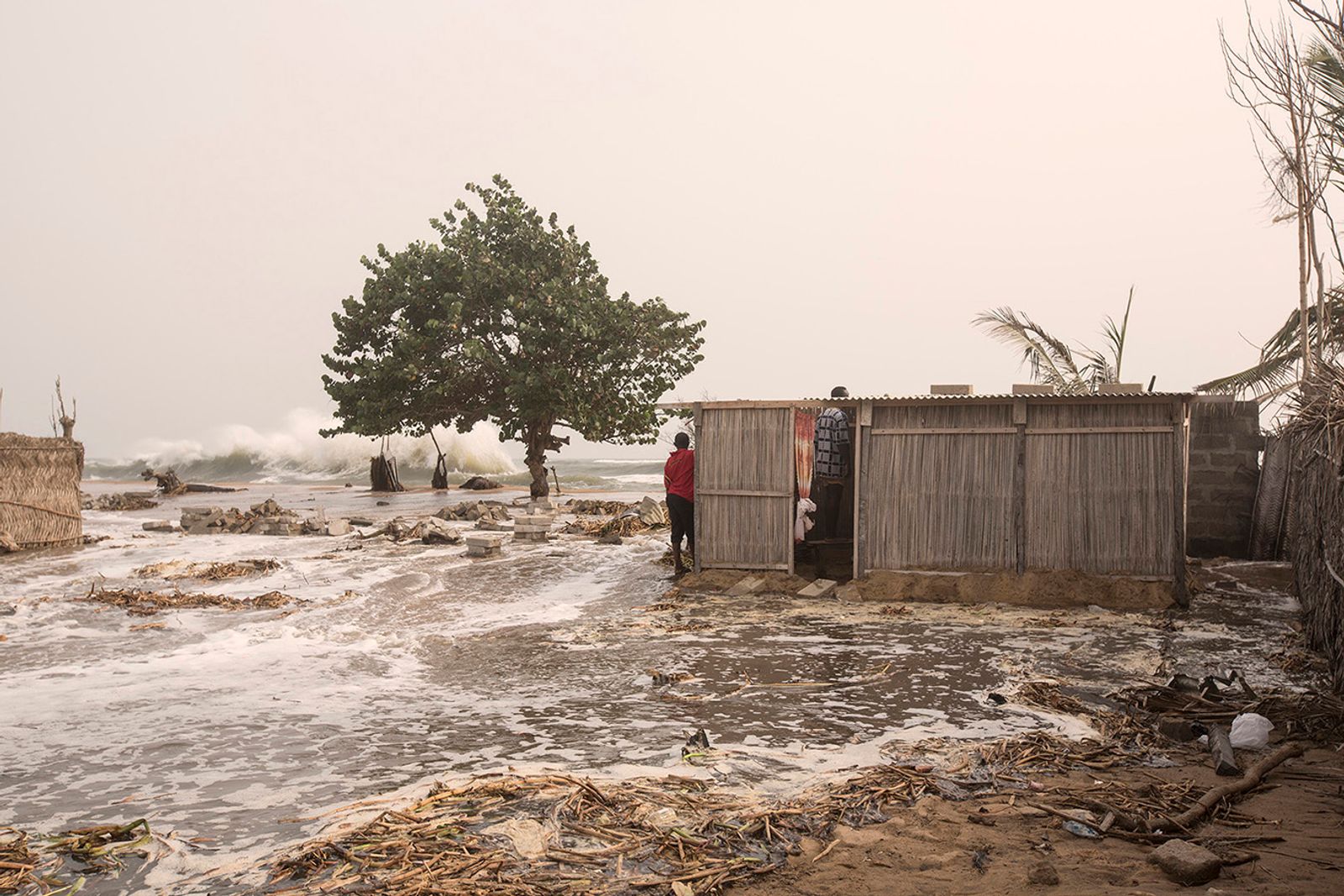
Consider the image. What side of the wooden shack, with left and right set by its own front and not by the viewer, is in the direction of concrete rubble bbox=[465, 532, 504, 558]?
right

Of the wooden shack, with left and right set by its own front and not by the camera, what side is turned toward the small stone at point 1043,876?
front

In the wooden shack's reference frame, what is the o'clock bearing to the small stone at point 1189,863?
The small stone is roughly at 12 o'clock from the wooden shack.

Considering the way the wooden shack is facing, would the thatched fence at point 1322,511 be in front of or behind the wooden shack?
in front

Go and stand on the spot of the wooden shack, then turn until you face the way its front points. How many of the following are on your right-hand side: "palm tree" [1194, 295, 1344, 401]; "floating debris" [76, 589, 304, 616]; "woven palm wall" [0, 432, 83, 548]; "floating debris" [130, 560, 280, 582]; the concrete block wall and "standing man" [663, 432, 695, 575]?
4

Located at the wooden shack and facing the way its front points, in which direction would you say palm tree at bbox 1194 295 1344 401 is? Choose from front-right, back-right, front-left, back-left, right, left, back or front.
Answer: back-left

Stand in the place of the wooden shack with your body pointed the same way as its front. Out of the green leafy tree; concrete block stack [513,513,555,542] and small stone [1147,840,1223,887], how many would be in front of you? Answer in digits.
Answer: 1

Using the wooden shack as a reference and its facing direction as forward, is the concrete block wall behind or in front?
behind

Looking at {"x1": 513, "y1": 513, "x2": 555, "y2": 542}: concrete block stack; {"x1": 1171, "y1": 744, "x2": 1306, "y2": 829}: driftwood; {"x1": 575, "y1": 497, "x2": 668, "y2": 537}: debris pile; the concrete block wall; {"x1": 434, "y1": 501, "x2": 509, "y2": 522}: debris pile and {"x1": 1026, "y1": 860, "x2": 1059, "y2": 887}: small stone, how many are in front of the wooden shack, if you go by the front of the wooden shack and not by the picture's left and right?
2

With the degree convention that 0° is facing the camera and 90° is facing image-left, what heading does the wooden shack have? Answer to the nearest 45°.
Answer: approximately 0°

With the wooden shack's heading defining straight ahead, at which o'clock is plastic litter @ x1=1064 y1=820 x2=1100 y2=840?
The plastic litter is roughly at 12 o'clock from the wooden shack.

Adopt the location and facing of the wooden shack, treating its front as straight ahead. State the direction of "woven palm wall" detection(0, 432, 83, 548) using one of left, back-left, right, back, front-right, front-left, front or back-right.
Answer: right

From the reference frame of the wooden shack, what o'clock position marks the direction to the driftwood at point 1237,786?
The driftwood is roughly at 12 o'clock from the wooden shack.

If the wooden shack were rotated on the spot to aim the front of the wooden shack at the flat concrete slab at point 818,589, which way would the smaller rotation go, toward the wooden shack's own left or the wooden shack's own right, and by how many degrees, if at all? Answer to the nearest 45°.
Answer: approximately 90° to the wooden shack's own right

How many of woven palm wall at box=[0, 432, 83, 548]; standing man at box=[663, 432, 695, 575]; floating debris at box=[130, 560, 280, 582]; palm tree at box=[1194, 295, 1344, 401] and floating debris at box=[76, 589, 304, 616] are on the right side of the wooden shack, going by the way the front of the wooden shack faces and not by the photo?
4

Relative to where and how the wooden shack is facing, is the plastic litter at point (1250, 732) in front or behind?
in front

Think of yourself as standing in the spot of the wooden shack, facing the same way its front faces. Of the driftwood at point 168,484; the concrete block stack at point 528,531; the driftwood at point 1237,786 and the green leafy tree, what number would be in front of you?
1

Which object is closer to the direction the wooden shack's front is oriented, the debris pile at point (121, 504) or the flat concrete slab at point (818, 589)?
the flat concrete slab

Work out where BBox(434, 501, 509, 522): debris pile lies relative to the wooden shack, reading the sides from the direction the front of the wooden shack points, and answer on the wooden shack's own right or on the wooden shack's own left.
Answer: on the wooden shack's own right
